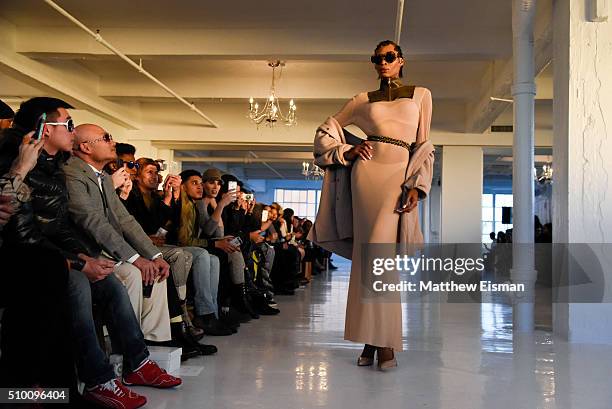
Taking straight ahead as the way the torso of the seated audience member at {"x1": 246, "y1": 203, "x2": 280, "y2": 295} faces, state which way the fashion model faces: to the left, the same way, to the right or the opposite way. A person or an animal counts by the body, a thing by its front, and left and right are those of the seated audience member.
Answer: to the right

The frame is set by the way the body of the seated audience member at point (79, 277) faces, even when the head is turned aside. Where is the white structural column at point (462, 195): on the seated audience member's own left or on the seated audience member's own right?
on the seated audience member's own left

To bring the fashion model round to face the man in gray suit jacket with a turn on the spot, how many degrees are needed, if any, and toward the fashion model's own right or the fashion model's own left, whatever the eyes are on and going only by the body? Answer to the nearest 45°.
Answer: approximately 45° to the fashion model's own right

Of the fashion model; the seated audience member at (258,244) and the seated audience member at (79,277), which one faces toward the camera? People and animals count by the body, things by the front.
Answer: the fashion model

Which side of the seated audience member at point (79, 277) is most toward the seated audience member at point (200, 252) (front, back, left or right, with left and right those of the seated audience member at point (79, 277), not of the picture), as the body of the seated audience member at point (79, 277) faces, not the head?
left

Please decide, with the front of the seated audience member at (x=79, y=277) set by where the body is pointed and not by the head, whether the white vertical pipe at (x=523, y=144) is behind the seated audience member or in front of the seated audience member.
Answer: in front

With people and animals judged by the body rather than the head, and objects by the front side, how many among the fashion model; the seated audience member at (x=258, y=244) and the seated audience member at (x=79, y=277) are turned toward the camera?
1

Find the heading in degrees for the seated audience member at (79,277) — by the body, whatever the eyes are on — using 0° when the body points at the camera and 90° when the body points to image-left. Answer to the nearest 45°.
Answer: approximately 270°

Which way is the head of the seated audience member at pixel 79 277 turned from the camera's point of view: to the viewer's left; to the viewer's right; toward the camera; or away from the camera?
to the viewer's right

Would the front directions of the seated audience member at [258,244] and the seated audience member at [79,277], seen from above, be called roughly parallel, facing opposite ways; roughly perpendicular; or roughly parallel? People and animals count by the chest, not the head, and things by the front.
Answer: roughly parallel

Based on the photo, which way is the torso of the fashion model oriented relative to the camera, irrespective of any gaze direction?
toward the camera

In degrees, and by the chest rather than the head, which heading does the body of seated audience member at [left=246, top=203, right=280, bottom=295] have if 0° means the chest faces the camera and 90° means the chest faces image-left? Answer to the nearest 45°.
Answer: approximately 270°

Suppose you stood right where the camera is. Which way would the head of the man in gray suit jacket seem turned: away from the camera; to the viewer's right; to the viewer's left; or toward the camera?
to the viewer's right

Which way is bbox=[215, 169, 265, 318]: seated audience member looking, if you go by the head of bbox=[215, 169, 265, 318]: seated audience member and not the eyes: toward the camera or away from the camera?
toward the camera
